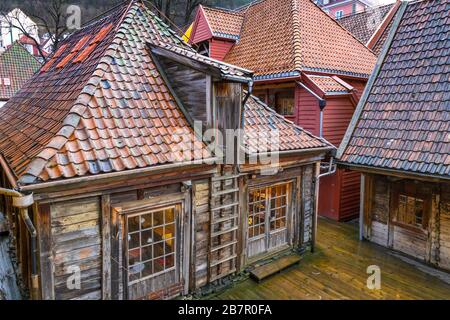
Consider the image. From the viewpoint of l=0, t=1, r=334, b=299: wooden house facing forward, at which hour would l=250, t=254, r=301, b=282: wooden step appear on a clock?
The wooden step is roughly at 10 o'clock from the wooden house.

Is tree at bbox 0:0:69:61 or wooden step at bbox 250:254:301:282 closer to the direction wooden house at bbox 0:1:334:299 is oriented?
the wooden step

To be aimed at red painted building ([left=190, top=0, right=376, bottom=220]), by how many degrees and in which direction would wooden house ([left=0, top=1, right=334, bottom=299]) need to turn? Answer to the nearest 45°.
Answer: approximately 90° to its left

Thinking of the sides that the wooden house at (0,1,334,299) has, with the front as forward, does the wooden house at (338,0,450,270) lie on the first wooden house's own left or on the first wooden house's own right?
on the first wooden house's own left

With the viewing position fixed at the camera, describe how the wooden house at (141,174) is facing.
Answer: facing the viewer and to the right of the viewer

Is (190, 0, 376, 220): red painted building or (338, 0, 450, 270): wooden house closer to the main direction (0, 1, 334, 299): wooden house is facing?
the wooden house
